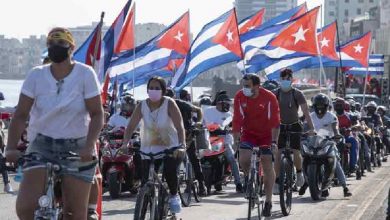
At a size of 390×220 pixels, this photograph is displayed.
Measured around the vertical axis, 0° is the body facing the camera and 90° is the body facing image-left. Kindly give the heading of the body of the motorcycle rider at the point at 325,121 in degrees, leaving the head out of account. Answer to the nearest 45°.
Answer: approximately 0°

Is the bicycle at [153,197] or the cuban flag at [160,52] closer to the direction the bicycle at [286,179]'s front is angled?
the bicycle

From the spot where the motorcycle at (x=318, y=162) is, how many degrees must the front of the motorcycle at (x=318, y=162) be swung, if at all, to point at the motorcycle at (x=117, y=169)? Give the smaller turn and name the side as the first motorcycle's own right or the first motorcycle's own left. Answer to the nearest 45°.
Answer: approximately 90° to the first motorcycle's own right

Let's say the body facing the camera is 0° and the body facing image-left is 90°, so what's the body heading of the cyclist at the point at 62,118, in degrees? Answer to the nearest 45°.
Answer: approximately 0°

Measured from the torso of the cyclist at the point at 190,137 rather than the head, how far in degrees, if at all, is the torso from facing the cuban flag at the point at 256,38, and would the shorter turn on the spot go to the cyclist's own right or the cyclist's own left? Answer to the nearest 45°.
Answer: approximately 180°
